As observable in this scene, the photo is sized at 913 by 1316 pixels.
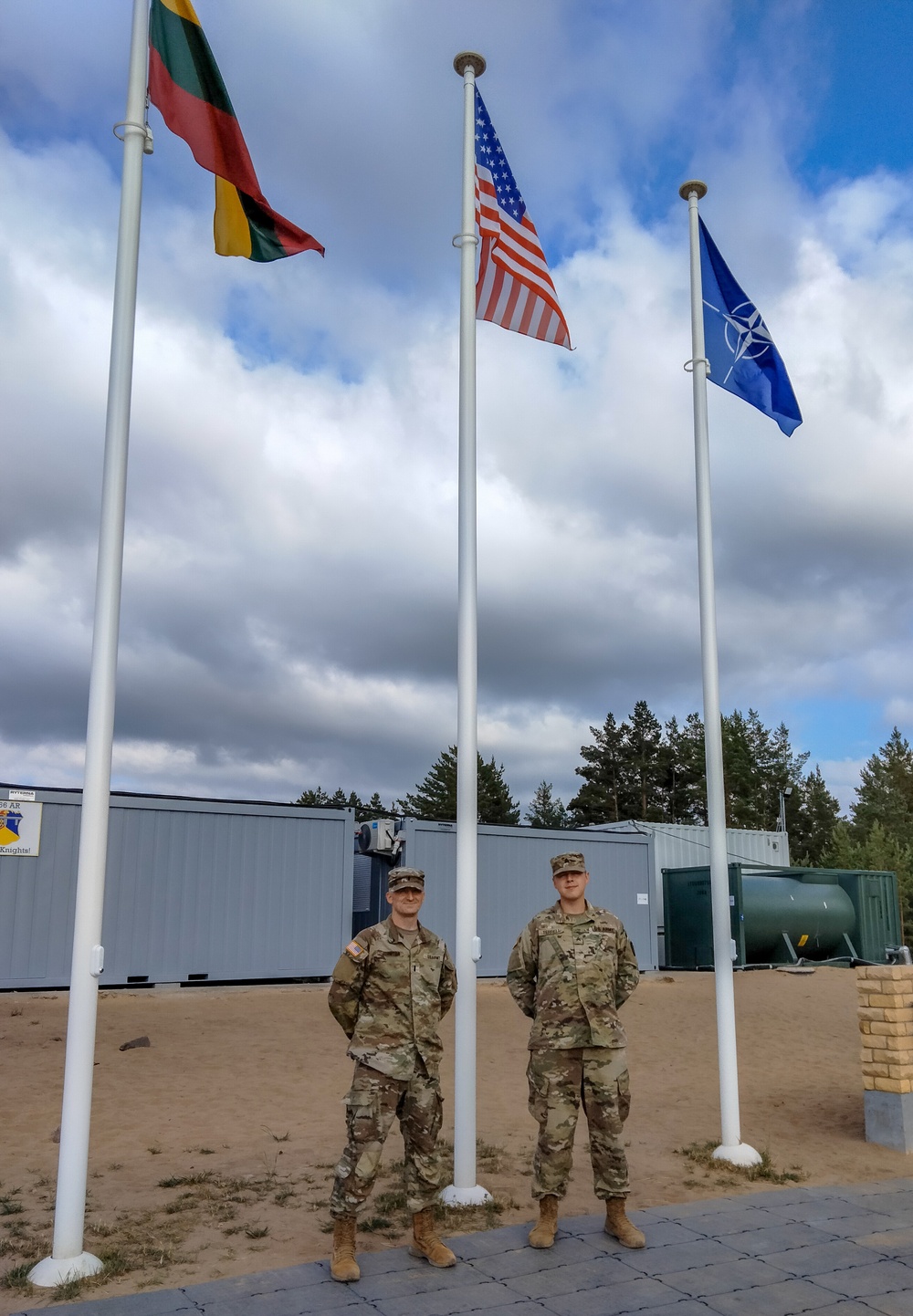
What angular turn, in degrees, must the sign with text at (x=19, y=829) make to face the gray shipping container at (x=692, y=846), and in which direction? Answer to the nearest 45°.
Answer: approximately 135° to its left

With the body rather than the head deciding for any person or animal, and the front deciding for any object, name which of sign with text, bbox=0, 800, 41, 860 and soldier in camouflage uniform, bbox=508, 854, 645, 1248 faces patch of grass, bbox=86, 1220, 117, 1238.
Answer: the sign with text

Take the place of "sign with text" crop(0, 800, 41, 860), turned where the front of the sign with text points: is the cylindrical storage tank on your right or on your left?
on your left

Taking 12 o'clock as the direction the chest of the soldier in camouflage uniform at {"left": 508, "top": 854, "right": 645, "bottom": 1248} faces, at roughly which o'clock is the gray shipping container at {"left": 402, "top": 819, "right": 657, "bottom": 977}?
The gray shipping container is roughly at 6 o'clock from the soldier in camouflage uniform.

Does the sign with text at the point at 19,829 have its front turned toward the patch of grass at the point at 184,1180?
yes

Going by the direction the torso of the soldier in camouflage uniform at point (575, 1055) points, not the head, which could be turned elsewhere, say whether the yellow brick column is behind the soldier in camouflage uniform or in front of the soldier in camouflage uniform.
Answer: behind

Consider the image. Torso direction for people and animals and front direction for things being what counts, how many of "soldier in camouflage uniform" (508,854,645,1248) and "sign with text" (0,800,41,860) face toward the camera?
2

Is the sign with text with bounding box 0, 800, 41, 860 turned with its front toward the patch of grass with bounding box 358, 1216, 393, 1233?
yes

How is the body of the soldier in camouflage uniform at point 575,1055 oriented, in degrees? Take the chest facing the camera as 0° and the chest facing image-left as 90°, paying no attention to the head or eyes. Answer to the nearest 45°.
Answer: approximately 0°

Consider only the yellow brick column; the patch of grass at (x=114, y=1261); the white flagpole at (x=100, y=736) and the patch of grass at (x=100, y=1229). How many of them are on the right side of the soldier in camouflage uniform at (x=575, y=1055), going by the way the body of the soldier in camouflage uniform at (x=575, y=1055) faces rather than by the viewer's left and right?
3

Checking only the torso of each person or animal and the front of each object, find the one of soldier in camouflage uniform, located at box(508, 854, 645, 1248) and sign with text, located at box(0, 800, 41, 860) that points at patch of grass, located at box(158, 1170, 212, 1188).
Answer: the sign with text
